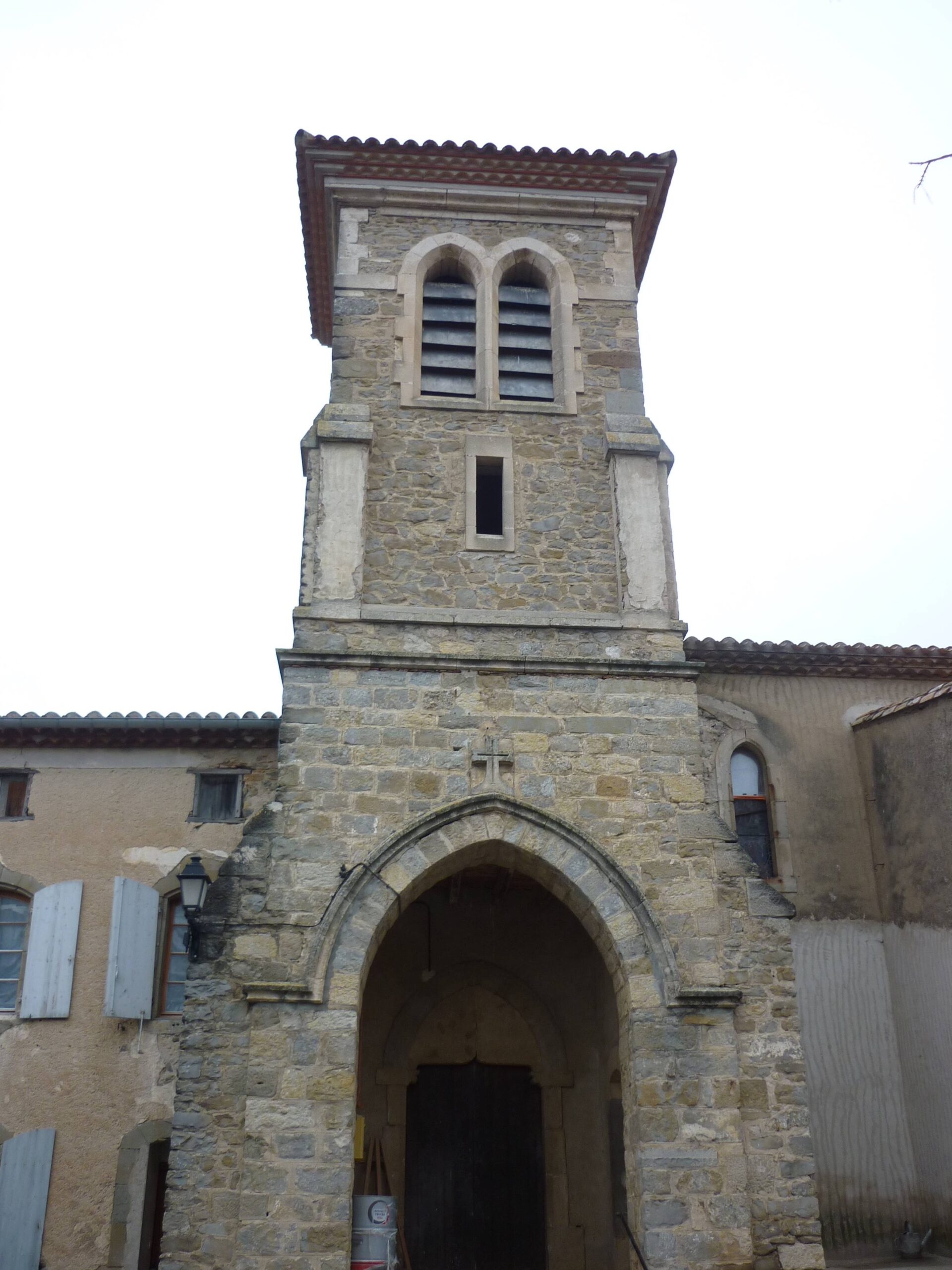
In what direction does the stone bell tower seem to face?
toward the camera
